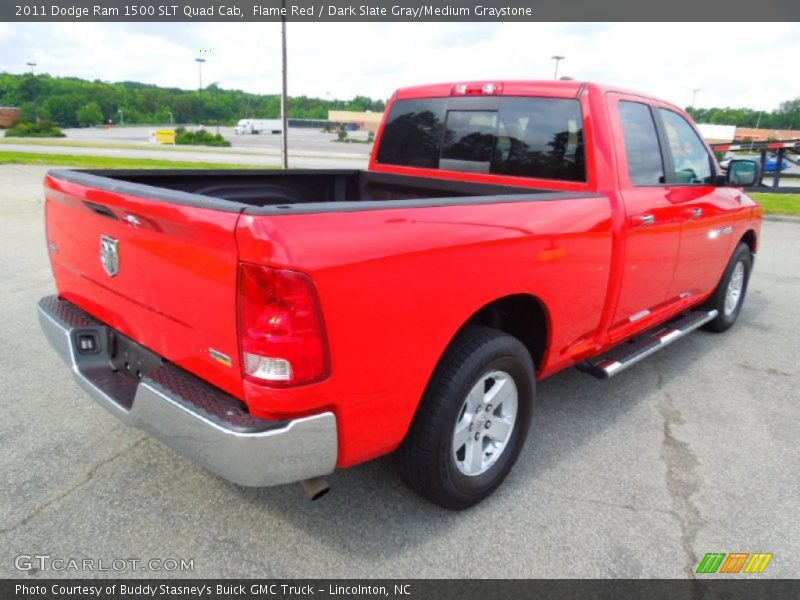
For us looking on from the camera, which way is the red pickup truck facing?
facing away from the viewer and to the right of the viewer
